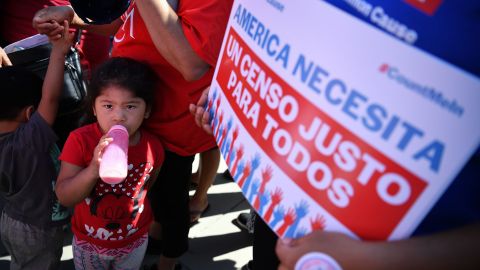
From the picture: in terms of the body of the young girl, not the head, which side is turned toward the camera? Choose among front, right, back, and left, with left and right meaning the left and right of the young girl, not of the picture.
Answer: front

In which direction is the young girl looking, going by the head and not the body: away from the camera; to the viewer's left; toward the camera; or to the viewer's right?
toward the camera
